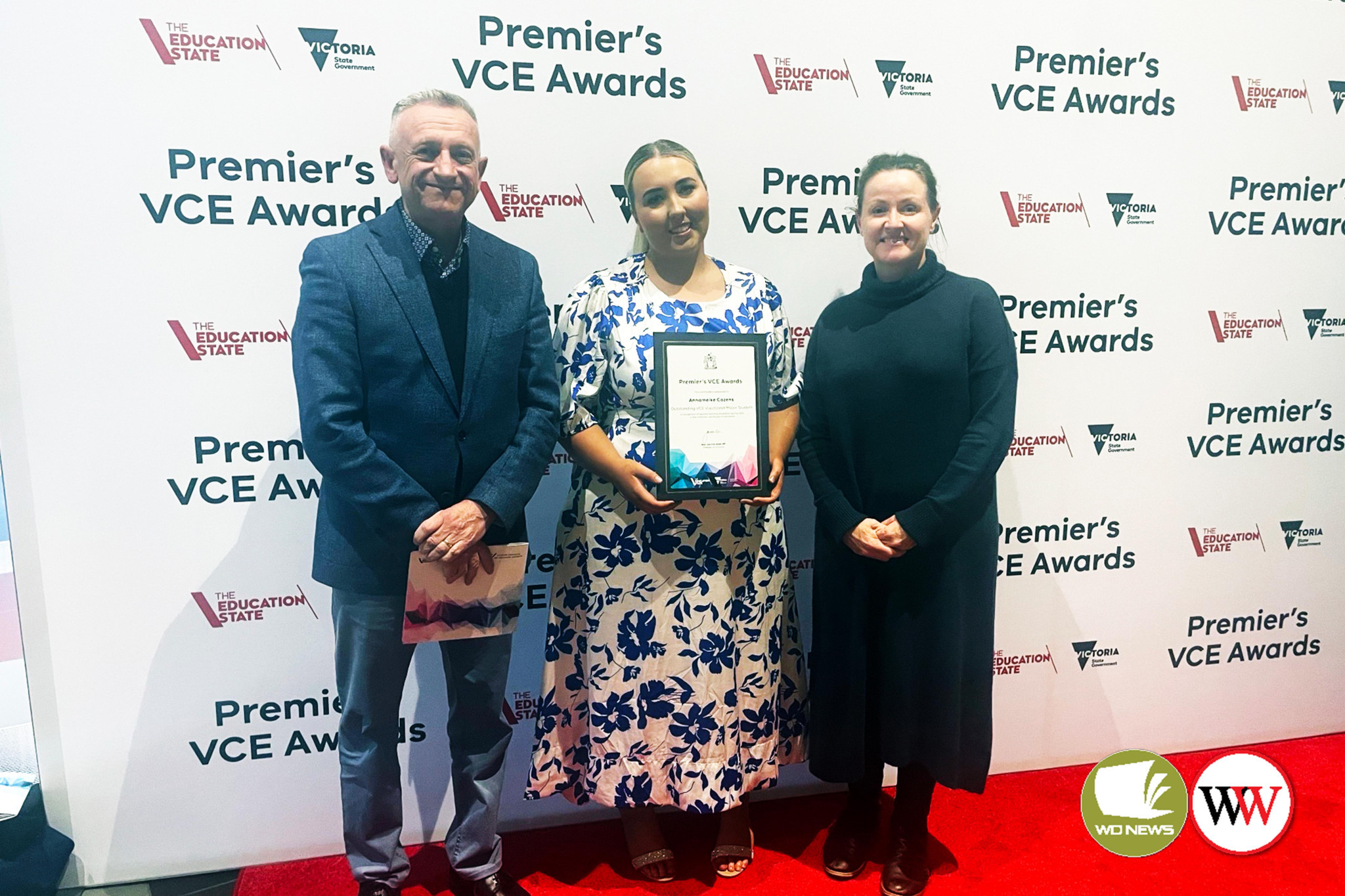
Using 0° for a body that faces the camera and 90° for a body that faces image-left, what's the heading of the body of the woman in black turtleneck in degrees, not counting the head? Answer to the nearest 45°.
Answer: approximately 0°

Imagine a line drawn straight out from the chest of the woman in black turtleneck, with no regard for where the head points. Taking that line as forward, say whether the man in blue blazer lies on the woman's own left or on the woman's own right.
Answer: on the woman's own right

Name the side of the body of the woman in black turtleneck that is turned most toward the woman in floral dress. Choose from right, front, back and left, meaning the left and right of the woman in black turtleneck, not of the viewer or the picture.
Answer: right
